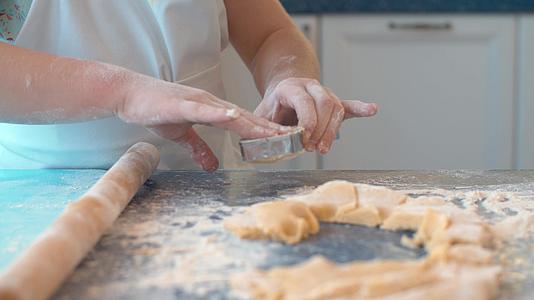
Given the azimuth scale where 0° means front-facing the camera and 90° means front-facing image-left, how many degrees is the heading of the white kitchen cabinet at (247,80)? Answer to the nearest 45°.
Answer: approximately 0°

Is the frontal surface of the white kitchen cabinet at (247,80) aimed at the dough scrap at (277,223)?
yes

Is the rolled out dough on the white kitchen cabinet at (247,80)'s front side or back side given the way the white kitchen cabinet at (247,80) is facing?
on the front side

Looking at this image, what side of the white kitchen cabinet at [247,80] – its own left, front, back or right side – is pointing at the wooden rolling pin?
front
